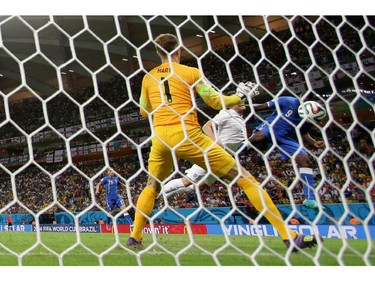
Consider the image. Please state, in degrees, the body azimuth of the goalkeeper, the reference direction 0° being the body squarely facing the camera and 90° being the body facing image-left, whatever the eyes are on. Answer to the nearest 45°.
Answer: approximately 180°

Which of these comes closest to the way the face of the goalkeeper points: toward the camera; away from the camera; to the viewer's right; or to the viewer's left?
away from the camera

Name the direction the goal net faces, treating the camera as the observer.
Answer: facing away from the viewer

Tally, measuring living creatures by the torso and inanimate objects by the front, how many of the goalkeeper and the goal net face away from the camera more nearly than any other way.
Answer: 2

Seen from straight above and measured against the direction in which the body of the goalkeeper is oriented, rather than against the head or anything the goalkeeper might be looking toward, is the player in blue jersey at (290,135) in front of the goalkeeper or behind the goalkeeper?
in front
